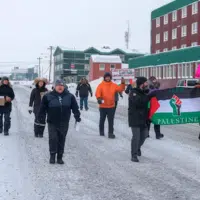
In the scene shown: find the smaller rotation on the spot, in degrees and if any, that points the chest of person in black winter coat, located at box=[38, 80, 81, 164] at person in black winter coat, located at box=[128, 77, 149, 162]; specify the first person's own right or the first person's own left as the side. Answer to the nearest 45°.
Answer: approximately 90° to the first person's own left

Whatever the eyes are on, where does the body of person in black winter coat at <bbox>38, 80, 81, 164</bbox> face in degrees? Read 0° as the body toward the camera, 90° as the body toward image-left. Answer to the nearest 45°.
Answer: approximately 0°
